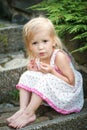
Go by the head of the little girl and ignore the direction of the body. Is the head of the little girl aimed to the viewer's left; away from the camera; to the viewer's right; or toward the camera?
toward the camera

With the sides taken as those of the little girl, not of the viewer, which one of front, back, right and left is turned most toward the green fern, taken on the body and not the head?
back

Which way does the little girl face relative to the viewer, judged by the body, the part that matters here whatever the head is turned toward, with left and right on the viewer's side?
facing the viewer and to the left of the viewer
